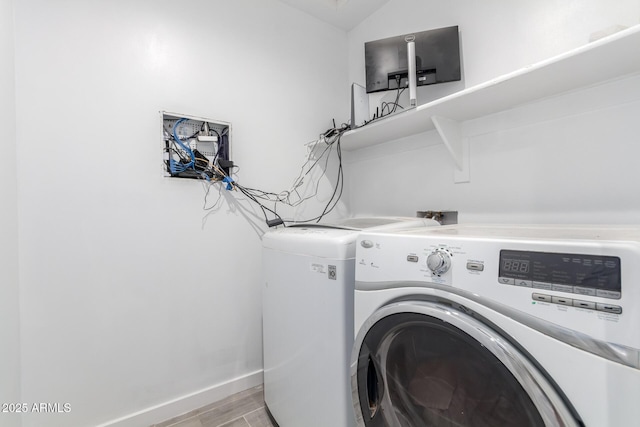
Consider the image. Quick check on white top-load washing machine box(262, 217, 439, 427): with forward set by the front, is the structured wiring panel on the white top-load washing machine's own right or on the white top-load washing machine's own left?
on the white top-load washing machine's own right

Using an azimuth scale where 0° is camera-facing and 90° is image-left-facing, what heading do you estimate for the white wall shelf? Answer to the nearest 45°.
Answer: approximately 45°

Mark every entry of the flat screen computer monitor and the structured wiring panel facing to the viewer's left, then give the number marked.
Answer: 0

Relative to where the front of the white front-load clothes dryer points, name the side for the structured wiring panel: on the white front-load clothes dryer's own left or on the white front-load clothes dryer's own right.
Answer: on the white front-load clothes dryer's own right

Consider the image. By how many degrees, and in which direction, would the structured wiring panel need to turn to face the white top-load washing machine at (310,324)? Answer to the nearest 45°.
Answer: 0° — it already faces it

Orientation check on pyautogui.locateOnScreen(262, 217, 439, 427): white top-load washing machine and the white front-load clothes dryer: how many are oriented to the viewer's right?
0

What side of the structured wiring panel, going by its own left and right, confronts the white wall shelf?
front

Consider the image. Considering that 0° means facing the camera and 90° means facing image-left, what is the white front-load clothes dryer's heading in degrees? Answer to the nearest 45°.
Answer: approximately 45°

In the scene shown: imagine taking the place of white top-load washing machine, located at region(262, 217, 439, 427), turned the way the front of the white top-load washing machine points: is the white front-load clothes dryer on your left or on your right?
on your left
